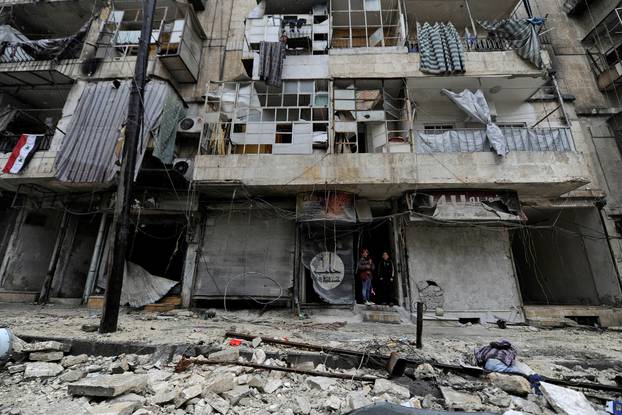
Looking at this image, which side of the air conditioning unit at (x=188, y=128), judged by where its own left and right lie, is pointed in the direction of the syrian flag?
right

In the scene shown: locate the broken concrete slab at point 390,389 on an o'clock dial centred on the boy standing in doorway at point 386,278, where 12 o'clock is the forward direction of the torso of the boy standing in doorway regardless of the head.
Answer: The broken concrete slab is roughly at 12 o'clock from the boy standing in doorway.

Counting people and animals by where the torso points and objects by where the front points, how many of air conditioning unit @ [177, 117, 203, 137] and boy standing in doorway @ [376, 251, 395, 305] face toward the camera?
2
